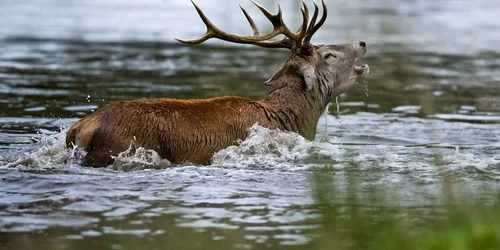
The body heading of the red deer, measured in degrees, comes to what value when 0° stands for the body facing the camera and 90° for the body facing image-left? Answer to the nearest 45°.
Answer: approximately 270°

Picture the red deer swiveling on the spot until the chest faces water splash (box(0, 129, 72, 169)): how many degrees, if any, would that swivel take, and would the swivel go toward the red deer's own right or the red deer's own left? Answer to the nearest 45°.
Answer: approximately 180°

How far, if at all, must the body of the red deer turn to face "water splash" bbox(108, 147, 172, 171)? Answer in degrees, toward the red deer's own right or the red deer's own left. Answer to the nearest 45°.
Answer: approximately 135° to the red deer's own right
